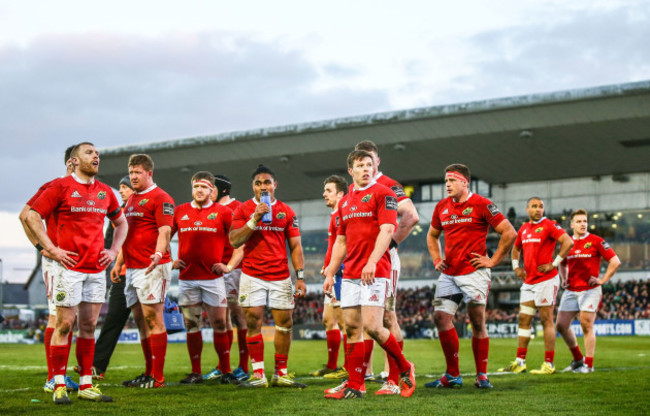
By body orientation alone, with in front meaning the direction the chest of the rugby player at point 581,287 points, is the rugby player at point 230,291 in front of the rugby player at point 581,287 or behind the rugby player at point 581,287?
in front

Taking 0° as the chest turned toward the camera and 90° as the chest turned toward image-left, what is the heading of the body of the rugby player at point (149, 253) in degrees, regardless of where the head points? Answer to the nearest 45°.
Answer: approximately 45°

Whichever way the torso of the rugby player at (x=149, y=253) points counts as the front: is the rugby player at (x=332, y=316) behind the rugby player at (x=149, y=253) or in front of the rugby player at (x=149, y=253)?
behind

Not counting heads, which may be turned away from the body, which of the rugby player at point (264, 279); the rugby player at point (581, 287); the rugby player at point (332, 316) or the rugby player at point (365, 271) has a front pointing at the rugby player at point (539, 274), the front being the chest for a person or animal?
the rugby player at point (581, 287)

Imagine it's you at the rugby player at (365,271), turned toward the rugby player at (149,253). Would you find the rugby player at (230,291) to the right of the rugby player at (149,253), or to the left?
right

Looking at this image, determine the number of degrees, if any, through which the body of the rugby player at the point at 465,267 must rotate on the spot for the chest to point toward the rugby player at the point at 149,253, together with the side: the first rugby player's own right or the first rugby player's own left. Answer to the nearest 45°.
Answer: approximately 45° to the first rugby player's own right

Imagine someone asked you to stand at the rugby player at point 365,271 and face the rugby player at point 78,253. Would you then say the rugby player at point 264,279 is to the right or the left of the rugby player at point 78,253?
right

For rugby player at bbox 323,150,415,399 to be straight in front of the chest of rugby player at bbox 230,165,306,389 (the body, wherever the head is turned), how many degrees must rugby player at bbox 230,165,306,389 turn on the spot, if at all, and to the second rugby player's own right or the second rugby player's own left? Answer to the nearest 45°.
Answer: approximately 45° to the second rugby player's own left

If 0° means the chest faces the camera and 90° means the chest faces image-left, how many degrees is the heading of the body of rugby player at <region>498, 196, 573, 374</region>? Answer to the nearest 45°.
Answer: approximately 45°
